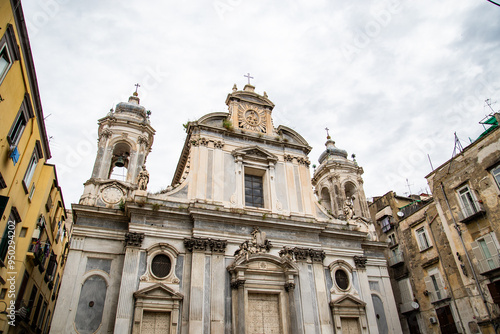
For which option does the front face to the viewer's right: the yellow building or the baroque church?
the yellow building

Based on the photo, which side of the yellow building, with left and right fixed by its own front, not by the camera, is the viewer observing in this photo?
right

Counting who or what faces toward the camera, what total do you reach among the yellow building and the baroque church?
1

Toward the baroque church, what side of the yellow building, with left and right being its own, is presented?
front

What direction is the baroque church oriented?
toward the camera

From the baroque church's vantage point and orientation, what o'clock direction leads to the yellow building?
The yellow building is roughly at 2 o'clock from the baroque church.
